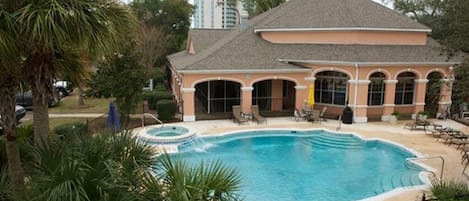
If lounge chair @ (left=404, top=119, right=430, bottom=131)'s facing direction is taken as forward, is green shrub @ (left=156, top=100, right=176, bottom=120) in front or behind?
in front

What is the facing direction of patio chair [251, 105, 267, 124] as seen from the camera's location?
facing the viewer and to the right of the viewer

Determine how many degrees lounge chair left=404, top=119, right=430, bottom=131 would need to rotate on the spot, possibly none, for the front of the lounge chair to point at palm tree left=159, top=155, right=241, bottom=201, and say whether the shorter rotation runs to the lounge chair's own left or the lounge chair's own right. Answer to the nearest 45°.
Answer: approximately 90° to the lounge chair's own left

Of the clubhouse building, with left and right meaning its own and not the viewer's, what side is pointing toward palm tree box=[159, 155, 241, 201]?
front

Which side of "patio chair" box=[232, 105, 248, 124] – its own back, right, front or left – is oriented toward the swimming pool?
front

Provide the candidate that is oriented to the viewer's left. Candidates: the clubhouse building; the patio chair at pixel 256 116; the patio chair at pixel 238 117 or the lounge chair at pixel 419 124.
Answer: the lounge chair

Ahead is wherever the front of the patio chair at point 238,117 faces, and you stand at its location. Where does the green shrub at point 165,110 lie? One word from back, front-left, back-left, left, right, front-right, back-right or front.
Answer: back-right

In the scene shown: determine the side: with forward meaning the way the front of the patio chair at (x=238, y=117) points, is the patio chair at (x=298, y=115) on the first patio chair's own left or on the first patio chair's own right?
on the first patio chair's own left

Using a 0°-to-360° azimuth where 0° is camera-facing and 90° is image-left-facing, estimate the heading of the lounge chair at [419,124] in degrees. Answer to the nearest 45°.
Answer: approximately 90°

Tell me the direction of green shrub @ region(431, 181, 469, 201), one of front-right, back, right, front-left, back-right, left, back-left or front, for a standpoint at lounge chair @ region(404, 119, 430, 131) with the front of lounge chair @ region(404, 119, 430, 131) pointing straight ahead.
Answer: left
